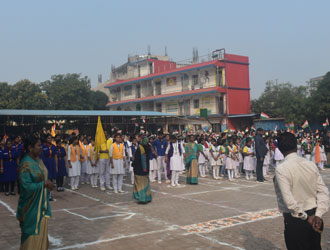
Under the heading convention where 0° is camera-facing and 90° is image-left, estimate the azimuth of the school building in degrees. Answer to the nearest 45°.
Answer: approximately 45°

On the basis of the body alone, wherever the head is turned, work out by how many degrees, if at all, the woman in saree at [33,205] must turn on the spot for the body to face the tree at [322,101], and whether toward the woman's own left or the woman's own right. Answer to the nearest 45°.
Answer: approximately 45° to the woman's own left

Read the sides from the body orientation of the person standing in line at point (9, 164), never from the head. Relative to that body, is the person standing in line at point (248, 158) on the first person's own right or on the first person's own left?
on the first person's own left

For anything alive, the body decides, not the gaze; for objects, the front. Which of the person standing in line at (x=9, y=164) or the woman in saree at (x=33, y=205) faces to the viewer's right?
the woman in saree

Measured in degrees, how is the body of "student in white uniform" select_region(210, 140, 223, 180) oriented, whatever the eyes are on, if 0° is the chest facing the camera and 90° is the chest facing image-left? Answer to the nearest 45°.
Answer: approximately 0°

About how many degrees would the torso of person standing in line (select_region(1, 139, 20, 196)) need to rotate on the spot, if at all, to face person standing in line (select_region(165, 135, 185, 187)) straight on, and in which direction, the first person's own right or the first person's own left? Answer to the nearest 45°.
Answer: approximately 90° to the first person's own left

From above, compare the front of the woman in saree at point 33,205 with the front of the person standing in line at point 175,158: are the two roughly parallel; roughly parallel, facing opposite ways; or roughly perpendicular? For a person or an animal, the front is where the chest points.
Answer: roughly perpendicular

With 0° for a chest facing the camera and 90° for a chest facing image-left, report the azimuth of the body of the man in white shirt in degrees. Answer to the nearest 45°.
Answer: approximately 135°

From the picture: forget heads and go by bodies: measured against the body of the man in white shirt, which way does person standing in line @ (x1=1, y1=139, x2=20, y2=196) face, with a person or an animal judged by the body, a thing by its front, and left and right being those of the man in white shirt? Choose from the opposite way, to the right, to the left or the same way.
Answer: the opposite way

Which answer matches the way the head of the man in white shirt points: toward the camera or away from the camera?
away from the camera
